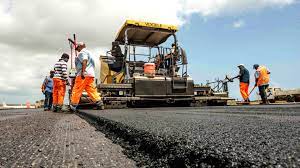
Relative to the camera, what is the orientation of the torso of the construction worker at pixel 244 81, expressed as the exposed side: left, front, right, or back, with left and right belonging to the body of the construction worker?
left

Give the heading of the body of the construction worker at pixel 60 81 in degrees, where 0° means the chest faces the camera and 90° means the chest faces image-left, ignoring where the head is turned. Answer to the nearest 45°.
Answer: approximately 270°

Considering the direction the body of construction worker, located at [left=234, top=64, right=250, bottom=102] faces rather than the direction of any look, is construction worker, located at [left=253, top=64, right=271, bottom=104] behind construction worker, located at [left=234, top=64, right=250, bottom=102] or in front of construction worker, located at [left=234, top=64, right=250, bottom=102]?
behind

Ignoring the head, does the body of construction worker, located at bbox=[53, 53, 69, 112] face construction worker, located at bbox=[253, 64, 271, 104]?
yes

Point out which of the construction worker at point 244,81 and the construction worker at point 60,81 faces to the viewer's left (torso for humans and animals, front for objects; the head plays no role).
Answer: the construction worker at point 244,81

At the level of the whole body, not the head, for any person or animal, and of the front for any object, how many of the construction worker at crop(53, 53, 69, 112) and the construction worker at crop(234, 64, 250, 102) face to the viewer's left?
1
